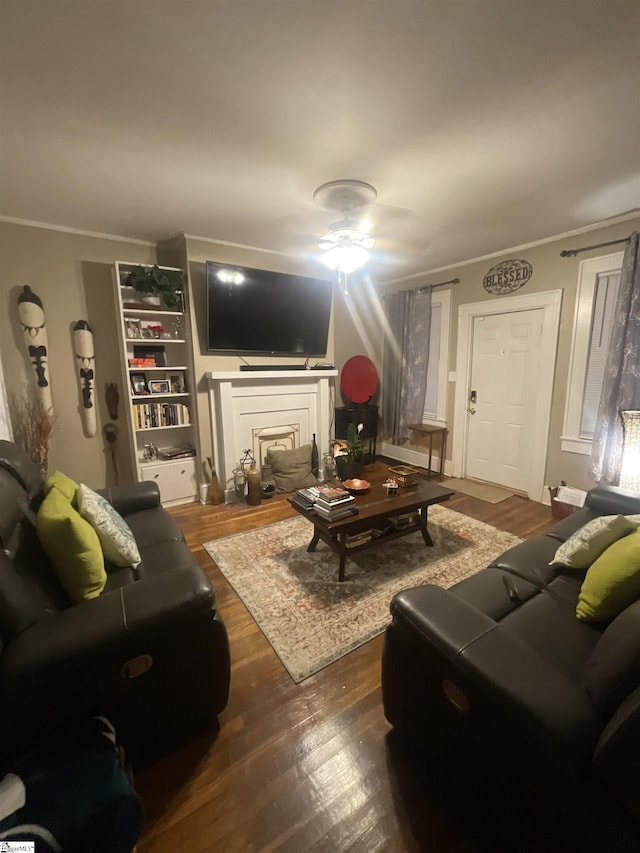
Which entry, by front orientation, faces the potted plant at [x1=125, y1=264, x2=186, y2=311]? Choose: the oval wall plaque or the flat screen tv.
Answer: the oval wall plaque

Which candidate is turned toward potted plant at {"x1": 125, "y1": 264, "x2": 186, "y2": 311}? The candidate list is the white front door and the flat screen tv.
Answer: the white front door

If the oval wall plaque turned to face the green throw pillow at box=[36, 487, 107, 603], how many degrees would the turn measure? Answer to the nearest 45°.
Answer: approximately 45° to its left

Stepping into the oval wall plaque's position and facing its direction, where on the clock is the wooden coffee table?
The wooden coffee table is roughly at 11 o'clock from the oval wall plaque.

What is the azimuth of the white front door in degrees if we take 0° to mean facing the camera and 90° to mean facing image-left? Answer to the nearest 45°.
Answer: approximately 45°
